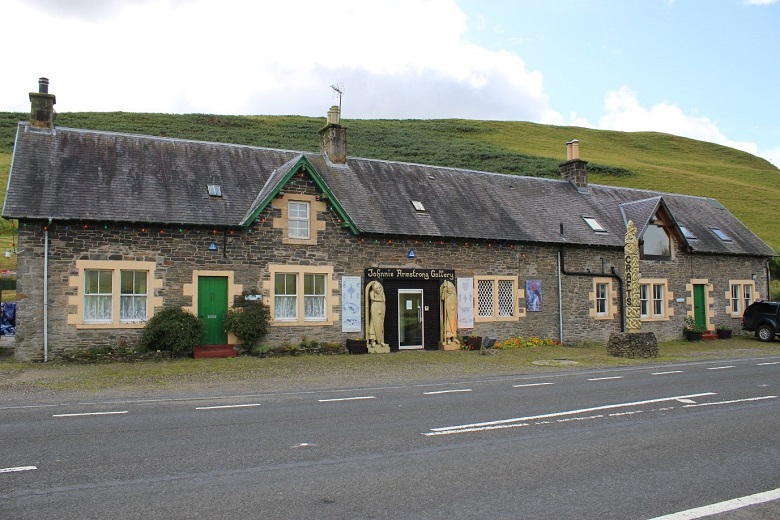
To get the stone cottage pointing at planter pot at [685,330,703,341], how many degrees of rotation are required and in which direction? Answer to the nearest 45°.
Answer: approximately 90° to its left

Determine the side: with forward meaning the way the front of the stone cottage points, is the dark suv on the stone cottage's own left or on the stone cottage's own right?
on the stone cottage's own left

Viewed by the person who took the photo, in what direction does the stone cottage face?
facing the viewer and to the right of the viewer
